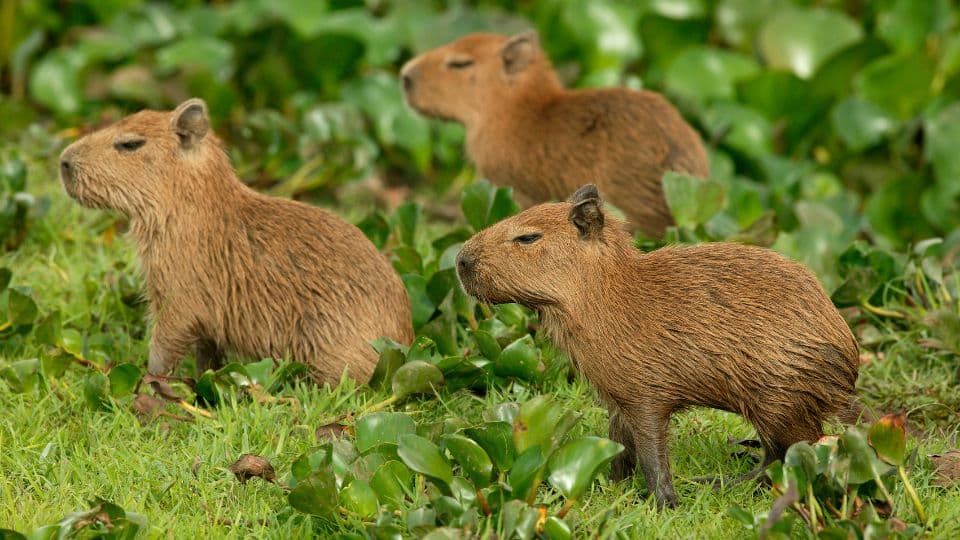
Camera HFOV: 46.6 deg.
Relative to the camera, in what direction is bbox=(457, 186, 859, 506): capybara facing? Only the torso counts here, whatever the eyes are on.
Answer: to the viewer's left

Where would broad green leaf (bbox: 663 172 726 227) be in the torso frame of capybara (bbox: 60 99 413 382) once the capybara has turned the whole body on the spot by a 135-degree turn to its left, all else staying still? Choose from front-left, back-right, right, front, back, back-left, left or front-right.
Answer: front-left

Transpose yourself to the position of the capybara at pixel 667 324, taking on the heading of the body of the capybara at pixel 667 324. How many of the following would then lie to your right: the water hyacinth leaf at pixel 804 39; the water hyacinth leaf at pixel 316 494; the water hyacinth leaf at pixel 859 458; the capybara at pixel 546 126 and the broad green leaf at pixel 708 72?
3

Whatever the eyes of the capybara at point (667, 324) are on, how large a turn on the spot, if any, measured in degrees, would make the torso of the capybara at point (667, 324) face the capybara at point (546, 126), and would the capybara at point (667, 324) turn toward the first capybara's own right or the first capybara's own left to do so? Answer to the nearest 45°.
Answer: approximately 90° to the first capybara's own right

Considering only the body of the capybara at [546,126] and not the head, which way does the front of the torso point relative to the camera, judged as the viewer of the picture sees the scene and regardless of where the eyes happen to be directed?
to the viewer's left

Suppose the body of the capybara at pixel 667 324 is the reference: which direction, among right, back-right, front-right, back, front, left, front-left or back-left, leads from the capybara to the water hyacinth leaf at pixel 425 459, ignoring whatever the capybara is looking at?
front-left

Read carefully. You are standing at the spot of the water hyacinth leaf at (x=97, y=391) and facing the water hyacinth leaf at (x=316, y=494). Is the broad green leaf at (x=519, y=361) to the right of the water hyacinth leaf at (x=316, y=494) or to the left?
left

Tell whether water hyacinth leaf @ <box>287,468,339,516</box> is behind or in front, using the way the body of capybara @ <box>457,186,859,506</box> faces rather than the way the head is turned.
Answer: in front

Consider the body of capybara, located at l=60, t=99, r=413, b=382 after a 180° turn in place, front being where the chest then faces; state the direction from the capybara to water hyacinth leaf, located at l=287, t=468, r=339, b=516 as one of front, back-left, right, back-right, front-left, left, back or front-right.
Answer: right

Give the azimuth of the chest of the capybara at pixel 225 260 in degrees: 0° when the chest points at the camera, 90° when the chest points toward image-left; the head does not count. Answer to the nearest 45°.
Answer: approximately 90°

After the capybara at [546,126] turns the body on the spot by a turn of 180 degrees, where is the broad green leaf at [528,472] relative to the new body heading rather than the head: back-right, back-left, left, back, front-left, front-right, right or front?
right

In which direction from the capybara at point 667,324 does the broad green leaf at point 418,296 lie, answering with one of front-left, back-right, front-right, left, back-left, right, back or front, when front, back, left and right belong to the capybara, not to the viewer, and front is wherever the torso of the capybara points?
front-right

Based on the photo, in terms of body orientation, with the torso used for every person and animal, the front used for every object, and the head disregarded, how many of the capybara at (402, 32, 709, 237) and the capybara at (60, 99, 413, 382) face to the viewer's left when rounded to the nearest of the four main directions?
2

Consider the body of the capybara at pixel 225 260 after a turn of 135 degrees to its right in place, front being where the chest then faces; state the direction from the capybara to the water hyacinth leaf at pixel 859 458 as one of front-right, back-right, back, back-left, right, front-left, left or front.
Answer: right

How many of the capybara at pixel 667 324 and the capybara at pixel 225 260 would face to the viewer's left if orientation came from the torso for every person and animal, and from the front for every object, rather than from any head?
2
